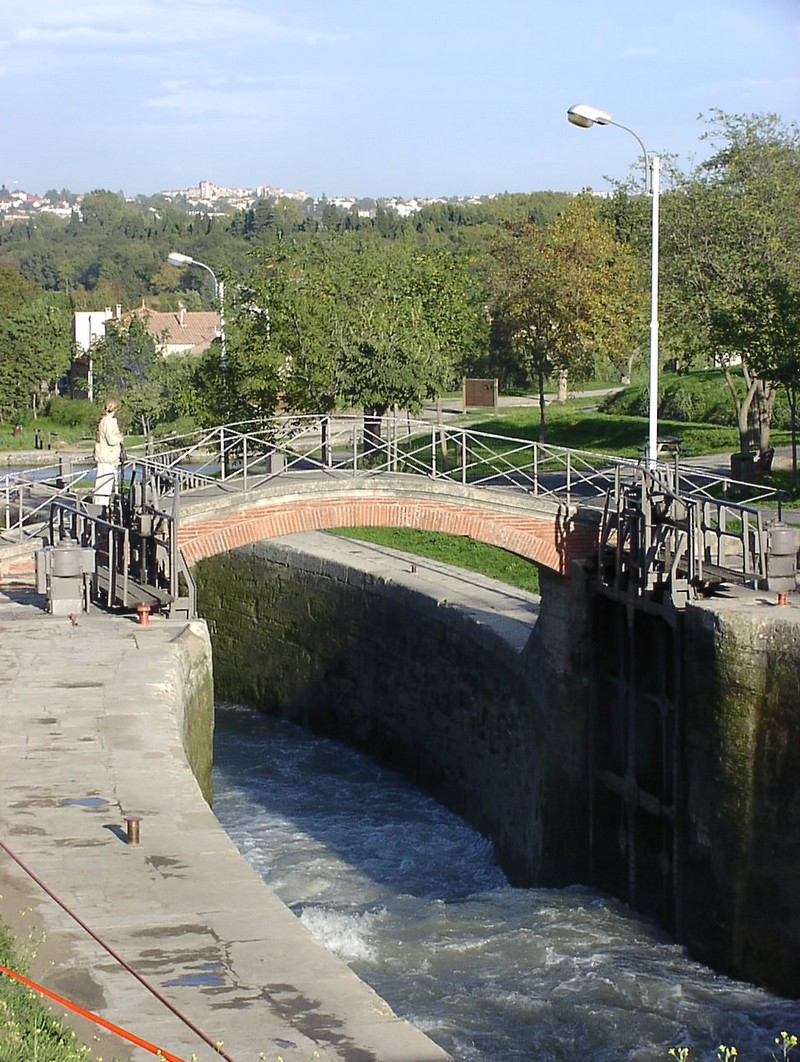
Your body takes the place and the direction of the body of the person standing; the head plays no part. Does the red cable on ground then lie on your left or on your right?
on your right

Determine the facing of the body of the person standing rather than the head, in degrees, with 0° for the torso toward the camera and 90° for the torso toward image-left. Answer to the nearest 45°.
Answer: approximately 270°

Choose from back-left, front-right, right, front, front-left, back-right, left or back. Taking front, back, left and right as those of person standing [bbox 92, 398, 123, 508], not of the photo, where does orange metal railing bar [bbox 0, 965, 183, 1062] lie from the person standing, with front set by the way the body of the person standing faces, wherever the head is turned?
right

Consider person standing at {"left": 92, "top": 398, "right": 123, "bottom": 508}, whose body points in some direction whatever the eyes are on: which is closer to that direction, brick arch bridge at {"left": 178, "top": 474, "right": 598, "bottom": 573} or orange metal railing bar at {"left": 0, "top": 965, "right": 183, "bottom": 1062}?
the brick arch bridge

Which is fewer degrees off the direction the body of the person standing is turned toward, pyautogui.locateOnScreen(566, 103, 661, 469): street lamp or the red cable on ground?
the street lamp

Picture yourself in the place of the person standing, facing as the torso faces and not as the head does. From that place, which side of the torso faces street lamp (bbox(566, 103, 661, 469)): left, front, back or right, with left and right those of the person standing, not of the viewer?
front

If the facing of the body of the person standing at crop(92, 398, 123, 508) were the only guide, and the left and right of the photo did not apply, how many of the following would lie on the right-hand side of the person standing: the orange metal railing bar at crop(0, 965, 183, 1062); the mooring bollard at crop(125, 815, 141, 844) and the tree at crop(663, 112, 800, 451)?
2

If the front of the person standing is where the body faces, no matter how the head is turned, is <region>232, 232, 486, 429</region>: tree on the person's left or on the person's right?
on the person's left
